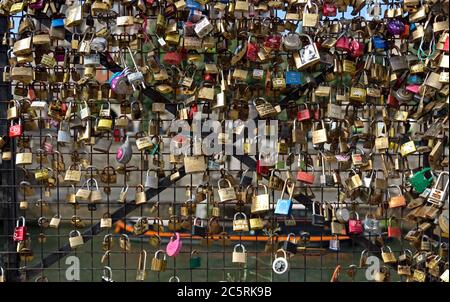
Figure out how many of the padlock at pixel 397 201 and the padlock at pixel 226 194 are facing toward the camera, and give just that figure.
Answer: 2

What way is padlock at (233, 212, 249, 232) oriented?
toward the camera

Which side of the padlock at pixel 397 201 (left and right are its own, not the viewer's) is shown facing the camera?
front

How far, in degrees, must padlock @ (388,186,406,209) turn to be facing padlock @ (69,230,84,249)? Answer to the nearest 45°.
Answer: approximately 90° to its right

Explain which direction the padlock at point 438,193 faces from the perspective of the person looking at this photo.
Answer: facing the viewer

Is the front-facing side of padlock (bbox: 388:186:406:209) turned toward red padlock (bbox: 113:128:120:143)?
no

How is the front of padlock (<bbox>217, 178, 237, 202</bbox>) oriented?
toward the camera

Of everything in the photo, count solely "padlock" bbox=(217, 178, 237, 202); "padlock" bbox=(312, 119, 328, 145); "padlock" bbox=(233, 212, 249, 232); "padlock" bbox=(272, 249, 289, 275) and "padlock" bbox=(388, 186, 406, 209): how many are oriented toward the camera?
5

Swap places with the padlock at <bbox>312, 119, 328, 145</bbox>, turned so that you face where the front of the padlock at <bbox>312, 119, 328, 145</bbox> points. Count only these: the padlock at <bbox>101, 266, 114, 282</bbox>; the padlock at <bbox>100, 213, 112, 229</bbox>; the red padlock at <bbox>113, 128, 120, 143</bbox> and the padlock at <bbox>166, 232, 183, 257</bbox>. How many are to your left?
0

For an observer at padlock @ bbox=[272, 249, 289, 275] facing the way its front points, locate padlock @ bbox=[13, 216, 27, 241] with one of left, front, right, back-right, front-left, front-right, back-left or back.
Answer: right

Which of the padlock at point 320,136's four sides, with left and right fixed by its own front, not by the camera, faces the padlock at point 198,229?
right

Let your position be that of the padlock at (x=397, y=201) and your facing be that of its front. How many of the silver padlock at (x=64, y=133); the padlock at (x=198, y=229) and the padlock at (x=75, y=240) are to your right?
3

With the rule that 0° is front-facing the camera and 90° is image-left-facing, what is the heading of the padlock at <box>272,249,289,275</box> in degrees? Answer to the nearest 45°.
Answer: approximately 0°

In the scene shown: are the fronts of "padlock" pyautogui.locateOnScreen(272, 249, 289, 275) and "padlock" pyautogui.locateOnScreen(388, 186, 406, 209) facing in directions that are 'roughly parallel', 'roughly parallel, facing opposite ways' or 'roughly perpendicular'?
roughly parallel

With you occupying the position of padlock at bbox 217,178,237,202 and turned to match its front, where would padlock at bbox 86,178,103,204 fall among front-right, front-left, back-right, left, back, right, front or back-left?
right

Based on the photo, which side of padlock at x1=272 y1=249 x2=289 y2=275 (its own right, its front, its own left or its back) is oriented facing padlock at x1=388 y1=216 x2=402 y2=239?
left
